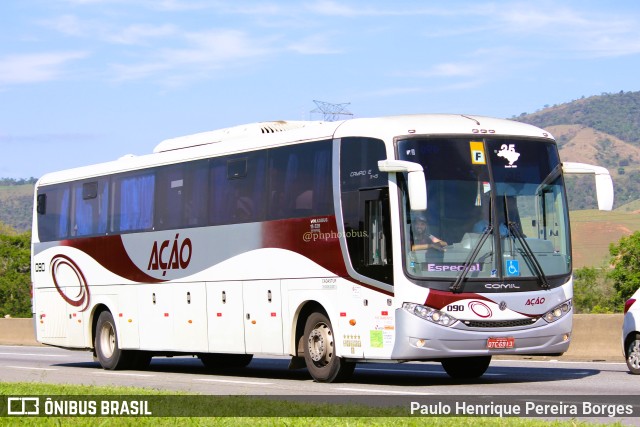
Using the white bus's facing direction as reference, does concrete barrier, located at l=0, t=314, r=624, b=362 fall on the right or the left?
on its left

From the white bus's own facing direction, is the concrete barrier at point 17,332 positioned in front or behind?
behind
